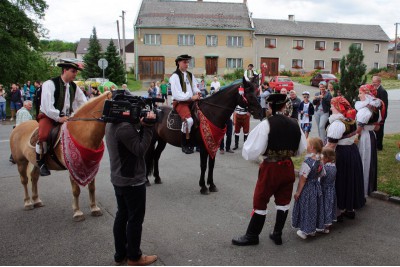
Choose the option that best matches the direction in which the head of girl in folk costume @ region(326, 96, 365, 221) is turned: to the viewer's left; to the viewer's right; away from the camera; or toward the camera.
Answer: to the viewer's left

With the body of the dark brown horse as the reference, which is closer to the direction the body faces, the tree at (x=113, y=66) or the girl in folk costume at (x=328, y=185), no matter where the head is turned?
the girl in folk costume

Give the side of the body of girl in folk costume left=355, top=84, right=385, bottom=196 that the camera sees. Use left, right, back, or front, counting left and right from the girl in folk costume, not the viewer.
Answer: left

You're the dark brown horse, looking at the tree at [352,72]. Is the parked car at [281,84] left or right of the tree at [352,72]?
left

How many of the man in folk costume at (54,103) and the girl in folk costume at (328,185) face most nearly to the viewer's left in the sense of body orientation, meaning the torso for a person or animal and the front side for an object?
1

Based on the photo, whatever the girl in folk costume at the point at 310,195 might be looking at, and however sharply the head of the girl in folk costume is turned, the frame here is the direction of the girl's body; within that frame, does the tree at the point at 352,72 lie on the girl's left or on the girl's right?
on the girl's right

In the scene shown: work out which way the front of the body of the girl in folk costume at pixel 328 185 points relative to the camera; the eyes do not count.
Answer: to the viewer's left

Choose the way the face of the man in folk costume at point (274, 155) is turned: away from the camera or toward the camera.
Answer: away from the camera

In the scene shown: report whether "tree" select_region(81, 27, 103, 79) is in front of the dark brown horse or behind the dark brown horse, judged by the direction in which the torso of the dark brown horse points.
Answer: behind

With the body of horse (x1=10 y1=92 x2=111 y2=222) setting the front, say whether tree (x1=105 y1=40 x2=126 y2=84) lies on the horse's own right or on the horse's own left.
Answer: on the horse's own left
